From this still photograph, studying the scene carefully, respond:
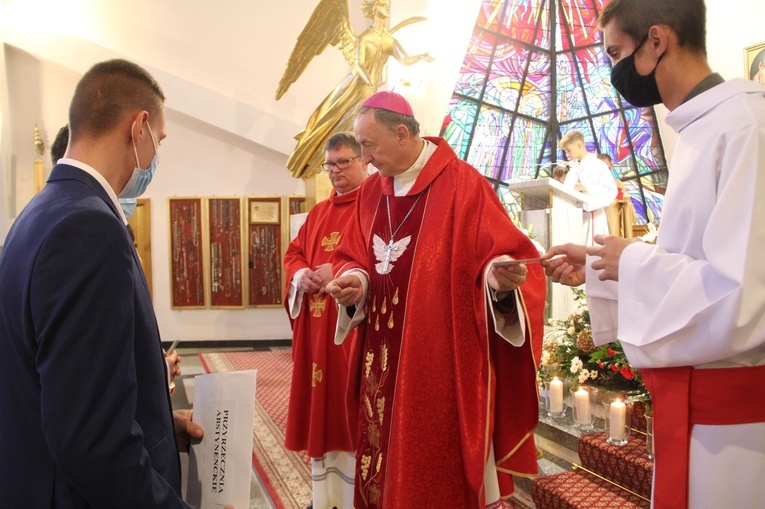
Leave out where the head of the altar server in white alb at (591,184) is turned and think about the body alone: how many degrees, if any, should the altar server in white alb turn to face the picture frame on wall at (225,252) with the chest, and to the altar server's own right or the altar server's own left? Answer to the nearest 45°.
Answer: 0° — they already face it

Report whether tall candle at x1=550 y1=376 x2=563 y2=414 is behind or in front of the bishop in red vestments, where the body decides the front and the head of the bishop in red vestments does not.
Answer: behind

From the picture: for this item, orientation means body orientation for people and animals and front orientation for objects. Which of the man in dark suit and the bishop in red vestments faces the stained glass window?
the man in dark suit

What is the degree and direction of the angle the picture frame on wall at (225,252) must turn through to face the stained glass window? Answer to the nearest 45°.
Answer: approximately 90° to its left

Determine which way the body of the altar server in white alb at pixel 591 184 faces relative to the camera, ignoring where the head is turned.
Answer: to the viewer's left

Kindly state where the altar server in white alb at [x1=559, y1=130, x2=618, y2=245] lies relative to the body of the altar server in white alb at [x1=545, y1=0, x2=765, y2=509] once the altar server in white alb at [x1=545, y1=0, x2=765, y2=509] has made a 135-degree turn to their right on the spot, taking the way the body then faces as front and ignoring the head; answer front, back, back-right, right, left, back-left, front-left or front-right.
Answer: front-left

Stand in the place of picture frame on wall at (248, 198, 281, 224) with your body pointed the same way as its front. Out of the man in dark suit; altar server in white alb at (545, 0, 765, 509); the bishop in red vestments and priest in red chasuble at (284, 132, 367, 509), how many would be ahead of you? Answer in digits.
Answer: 4

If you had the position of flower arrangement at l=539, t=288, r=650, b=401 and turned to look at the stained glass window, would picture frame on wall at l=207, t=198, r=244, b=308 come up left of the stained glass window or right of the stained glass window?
left

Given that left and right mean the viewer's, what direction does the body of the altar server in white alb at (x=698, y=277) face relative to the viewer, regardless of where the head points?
facing to the left of the viewer

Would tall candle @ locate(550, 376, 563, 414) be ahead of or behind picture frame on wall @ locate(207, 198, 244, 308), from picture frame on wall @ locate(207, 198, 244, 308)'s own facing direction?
ahead

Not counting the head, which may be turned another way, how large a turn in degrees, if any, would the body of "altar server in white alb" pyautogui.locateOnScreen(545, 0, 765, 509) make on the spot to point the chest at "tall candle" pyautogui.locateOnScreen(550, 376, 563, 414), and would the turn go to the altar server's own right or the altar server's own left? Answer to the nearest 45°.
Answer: approximately 90° to the altar server's own right

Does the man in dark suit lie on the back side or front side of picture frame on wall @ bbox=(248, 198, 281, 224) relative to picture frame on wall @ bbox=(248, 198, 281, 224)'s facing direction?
on the front side

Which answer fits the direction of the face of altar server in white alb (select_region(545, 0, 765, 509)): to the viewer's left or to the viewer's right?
to the viewer's left

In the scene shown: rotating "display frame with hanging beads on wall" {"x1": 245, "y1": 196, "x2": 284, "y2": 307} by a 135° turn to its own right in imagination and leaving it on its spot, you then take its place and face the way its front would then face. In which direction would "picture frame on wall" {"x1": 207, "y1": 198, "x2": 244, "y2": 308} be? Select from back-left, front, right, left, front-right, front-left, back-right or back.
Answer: front-left

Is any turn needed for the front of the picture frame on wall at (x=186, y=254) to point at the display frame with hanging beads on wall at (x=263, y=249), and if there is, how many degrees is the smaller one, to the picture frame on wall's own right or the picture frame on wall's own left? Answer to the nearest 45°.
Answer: approximately 90° to the picture frame on wall's own left
